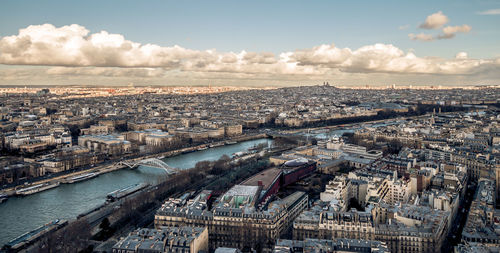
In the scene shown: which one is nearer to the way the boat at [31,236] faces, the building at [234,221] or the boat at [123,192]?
the boat

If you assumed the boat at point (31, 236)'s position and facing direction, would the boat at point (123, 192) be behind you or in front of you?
in front

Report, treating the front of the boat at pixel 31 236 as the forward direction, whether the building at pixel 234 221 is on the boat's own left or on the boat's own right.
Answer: on the boat's own right

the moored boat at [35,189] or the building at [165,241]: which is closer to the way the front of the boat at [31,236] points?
the moored boat

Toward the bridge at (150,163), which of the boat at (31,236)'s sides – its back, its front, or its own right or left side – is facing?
front

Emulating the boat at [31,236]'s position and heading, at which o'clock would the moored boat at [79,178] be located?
The moored boat is roughly at 11 o'clock from the boat.

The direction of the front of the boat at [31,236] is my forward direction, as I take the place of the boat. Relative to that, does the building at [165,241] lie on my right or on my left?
on my right

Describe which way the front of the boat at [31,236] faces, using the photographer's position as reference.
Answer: facing away from the viewer and to the right of the viewer

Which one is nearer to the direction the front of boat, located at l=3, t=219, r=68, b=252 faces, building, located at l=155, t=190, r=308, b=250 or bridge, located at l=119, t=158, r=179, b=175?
the bridge

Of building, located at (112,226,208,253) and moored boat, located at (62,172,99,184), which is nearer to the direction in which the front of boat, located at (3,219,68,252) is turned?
the moored boat
